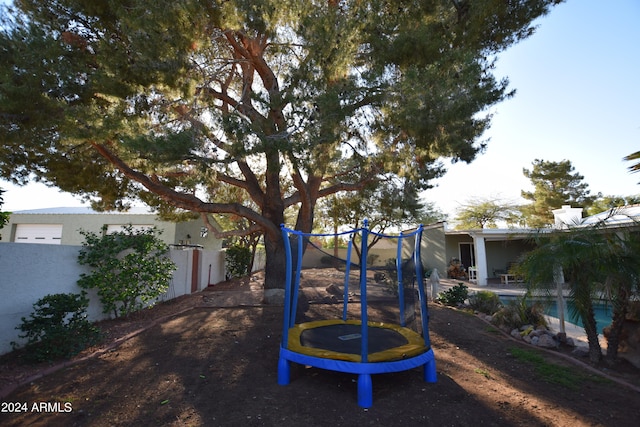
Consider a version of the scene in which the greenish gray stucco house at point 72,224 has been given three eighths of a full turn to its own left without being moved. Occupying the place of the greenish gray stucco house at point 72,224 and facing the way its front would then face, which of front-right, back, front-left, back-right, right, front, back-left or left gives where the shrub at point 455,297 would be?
right

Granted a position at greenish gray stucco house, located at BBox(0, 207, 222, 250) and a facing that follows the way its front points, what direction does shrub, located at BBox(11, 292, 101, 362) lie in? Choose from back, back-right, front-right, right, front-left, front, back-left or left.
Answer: front

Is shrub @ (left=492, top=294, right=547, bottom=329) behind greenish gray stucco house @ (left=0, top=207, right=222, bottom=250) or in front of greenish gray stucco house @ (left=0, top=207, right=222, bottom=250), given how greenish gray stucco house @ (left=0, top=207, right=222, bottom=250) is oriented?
in front

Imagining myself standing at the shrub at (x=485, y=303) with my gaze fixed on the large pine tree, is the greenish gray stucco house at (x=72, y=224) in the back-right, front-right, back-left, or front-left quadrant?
front-right

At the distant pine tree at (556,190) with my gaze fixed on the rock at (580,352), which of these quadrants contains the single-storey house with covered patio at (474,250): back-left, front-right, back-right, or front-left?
front-right

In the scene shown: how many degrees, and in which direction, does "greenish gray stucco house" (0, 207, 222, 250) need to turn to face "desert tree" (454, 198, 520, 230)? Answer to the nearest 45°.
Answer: approximately 90° to its left

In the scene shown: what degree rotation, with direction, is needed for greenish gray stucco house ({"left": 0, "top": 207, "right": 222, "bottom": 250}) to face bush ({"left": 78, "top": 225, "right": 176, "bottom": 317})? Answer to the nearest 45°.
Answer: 0° — it already faces it

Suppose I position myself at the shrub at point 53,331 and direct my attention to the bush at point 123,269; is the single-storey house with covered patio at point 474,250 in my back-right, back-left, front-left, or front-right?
front-right

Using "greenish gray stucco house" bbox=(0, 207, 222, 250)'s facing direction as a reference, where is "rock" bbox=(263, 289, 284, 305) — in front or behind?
in front

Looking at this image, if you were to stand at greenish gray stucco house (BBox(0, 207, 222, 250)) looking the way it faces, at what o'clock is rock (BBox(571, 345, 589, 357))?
The rock is roughly at 11 o'clock from the greenish gray stucco house.

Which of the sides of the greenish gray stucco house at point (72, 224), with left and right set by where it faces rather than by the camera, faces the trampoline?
front

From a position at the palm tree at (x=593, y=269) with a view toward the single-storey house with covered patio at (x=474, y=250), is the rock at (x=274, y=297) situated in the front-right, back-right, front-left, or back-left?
front-left

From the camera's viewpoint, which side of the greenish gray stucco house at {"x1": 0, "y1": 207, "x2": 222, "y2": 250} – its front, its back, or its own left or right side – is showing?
front

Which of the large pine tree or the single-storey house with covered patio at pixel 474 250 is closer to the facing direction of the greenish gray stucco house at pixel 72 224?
the large pine tree

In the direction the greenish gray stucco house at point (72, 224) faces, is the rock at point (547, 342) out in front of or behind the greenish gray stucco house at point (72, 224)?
in front

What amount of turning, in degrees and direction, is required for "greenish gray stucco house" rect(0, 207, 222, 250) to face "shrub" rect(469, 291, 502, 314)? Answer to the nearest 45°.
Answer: approximately 45° to its left
